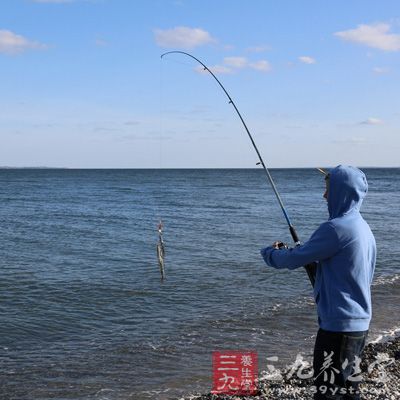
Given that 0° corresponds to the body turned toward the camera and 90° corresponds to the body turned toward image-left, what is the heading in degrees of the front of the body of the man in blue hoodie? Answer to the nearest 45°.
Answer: approximately 135°

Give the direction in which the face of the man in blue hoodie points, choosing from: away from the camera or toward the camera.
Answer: away from the camera
